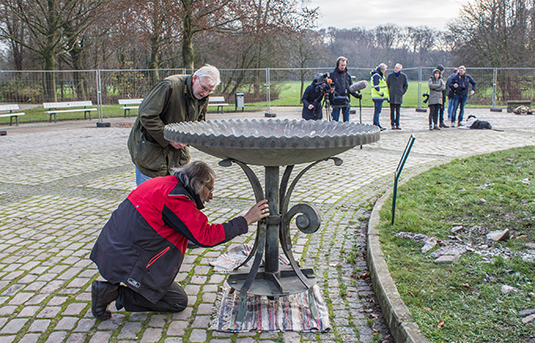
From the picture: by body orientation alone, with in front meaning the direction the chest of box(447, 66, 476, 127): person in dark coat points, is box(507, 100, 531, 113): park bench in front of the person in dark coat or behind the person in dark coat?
behind

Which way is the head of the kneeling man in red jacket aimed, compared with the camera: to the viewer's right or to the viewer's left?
to the viewer's right

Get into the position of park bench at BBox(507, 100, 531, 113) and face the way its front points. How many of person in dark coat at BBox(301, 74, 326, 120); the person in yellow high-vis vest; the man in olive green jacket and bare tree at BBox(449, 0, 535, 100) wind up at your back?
1

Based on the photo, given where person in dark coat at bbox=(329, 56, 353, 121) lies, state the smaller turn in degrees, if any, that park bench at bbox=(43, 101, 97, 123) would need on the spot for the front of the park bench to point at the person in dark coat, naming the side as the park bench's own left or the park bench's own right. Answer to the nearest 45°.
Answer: approximately 45° to the park bench's own left

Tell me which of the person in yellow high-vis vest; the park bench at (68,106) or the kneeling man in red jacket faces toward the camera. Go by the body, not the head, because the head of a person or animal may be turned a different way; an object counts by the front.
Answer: the park bench

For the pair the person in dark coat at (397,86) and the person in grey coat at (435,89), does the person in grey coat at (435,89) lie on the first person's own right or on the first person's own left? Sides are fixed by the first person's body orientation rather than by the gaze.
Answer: on the first person's own left

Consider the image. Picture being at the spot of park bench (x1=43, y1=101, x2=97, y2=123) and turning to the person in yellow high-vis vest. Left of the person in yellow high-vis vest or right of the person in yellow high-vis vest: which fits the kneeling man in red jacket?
right

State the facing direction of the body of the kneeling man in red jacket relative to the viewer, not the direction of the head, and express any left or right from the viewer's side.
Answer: facing to the right of the viewer

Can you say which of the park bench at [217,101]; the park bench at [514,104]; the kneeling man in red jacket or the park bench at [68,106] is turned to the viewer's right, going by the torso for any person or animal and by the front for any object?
the kneeling man in red jacket

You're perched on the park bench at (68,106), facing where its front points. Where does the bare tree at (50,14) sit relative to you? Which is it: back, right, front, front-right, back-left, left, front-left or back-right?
back

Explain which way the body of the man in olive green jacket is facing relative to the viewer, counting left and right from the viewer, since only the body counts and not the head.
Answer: facing the viewer and to the right of the viewer
